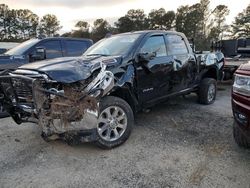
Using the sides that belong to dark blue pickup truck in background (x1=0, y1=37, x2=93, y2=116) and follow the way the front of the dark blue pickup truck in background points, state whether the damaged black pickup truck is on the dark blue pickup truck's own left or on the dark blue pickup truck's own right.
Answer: on the dark blue pickup truck's own left

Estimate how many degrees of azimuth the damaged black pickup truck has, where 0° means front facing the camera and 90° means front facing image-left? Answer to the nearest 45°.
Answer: approximately 45°

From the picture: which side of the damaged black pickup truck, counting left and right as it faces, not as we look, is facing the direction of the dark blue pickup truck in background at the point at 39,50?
right
